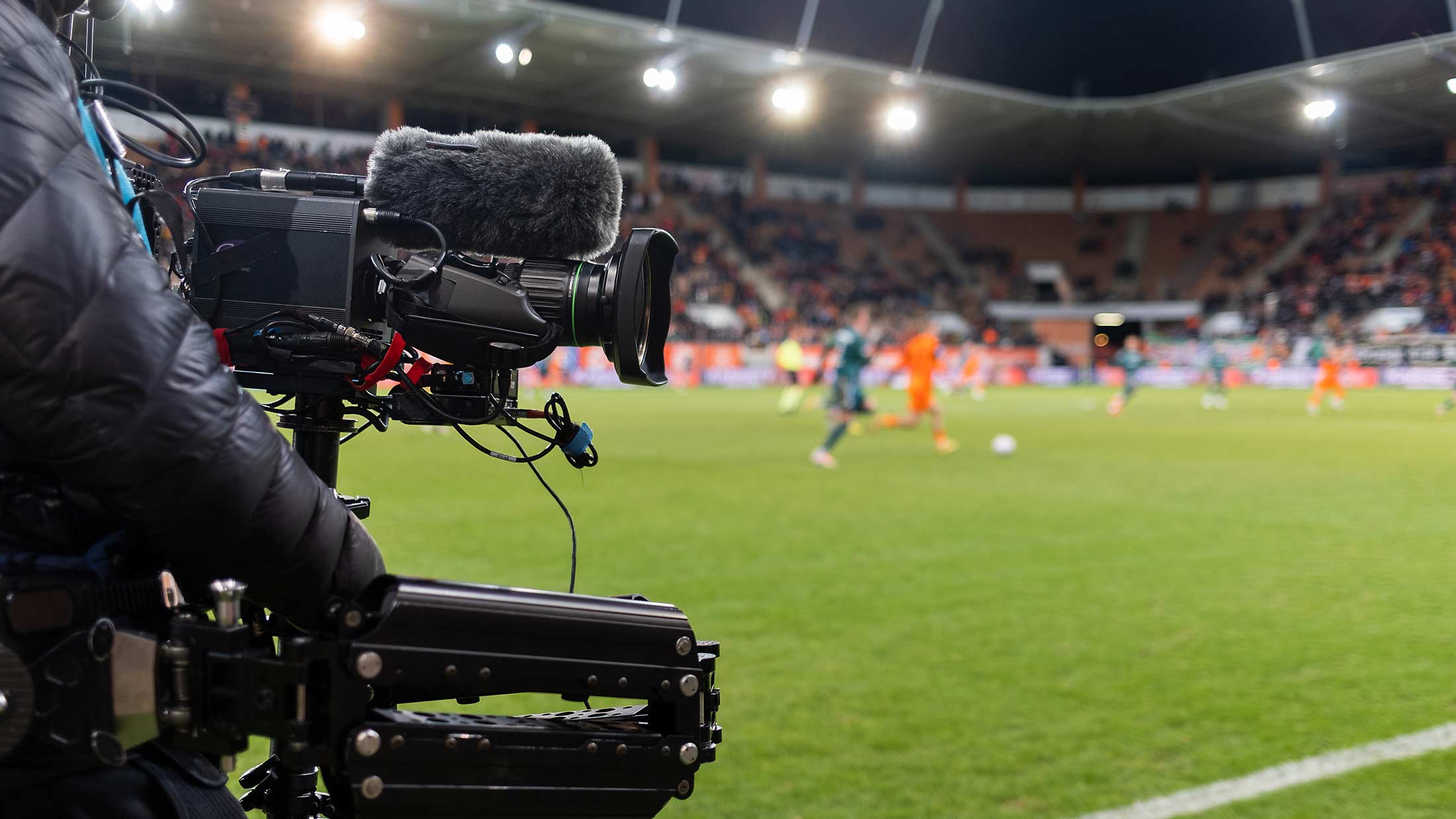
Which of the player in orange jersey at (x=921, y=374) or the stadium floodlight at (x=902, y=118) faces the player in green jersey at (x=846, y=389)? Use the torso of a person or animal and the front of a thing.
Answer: the stadium floodlight

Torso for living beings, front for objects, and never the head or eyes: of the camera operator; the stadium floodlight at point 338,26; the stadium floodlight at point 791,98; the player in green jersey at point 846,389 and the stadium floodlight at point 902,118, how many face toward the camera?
3

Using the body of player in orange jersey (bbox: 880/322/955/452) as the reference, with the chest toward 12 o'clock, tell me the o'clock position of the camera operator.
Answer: The camera operator is roughly at 3 o'clock from the player in orange jersey.

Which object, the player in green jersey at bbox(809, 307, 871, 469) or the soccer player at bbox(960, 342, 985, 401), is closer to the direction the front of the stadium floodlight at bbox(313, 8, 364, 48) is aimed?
the player in green jersey

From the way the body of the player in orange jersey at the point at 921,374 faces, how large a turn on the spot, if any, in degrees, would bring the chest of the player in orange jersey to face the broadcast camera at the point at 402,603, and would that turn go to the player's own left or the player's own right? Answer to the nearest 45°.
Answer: approximately 90° to the player's own right

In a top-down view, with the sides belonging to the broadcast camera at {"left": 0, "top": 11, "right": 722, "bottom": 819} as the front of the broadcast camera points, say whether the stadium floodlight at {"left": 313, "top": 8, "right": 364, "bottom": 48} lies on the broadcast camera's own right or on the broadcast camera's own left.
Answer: on the broadcast camera's own left

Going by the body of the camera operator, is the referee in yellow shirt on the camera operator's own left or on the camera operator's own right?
on the camera operator's own left

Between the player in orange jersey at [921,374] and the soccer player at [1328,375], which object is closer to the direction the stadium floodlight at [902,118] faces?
the player in orange jersey

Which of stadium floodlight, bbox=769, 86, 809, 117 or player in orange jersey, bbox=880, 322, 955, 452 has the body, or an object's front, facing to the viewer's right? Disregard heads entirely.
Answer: the player in orange jersey

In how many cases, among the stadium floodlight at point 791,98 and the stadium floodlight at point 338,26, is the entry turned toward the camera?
2

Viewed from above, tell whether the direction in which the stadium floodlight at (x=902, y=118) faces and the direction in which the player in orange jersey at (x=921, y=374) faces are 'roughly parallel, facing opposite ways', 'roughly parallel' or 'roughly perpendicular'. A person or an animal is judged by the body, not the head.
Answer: roughly perpendicular

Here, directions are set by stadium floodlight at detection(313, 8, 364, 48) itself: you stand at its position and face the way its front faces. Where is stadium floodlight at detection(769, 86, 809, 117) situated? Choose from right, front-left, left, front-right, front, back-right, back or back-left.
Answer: left

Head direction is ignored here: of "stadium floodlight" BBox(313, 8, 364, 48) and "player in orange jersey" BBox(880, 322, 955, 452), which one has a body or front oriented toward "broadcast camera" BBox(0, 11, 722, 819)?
the stadium floodlight
